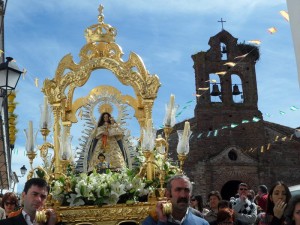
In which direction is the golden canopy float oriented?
toward the camera

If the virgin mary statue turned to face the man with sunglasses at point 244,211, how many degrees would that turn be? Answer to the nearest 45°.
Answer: approximately 90° to its left

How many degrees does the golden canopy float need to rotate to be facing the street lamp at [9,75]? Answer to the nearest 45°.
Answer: approximately 90° to its right

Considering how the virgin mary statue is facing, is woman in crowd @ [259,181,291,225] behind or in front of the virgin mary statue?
in front

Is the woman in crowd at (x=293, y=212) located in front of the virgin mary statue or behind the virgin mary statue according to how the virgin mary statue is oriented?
in front

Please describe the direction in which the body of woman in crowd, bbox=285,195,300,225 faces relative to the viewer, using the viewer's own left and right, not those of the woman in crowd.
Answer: facing the viewer and to the right of the viewer

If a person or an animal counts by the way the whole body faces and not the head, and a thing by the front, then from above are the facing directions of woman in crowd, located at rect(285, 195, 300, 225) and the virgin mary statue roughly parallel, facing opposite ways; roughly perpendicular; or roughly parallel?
roughly parallel

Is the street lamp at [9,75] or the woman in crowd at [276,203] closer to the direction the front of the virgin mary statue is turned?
the woman in crowd

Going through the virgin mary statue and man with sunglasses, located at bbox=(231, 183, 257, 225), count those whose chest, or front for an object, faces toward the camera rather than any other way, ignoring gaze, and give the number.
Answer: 2
